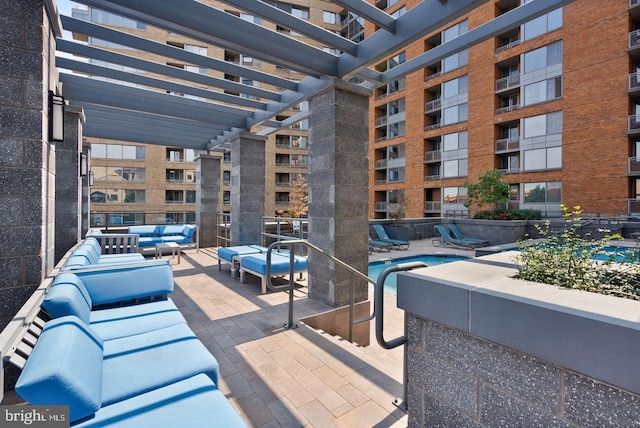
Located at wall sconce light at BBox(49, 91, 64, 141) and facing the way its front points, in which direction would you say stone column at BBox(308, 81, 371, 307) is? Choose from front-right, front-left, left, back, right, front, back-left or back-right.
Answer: front

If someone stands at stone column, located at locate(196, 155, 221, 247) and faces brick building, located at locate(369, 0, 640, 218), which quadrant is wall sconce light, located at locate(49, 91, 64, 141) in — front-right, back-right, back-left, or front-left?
back-right

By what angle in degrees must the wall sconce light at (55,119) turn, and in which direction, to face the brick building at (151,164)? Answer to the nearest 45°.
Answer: approximately 90° to its left

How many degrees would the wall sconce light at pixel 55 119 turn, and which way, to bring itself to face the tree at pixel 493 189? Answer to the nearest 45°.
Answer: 0° — it already faces it

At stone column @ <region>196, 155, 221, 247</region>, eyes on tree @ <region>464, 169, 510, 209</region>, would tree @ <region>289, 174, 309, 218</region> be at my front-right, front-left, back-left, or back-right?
front-left

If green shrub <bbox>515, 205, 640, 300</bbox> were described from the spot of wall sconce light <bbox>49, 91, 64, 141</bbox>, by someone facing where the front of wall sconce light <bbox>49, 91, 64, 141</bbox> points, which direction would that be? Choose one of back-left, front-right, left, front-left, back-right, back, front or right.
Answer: front-right

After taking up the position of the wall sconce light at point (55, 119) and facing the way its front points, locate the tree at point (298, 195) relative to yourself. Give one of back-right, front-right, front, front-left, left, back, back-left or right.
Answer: front-left

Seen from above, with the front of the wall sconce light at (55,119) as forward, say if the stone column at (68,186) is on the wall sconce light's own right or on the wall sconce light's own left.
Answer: on the wall sconce light's own left

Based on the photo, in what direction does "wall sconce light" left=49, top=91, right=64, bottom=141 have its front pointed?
to the viewer's right
